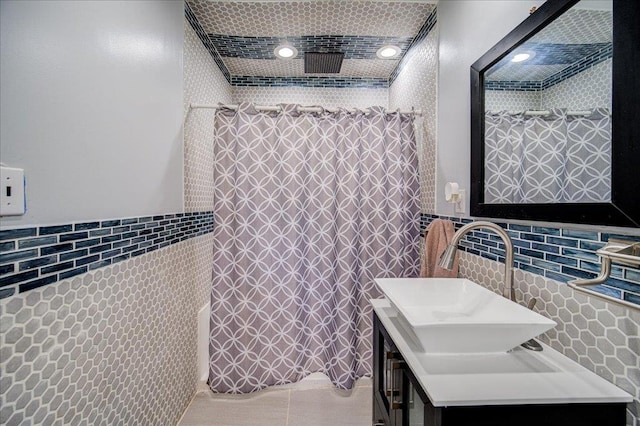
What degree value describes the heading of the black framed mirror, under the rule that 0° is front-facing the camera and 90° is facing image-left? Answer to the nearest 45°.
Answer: approximately 45°

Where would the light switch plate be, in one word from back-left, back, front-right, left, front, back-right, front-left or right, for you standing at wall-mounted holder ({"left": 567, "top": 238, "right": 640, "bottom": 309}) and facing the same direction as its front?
front

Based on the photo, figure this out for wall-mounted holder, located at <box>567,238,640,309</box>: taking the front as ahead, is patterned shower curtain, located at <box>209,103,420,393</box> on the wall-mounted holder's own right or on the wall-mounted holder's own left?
on the wall-mounted holder's own right

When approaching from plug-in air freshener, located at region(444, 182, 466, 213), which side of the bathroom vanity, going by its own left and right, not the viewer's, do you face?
right

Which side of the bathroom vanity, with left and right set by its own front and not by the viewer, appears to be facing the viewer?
left

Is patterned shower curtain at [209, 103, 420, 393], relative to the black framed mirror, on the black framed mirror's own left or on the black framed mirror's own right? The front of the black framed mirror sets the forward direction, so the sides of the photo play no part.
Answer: on the black framed mirror's own right

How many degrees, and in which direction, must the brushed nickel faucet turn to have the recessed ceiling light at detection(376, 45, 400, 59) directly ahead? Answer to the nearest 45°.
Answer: approximately 45° to its right

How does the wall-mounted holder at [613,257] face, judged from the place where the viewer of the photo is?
facing the viewer and to the left of the viewer

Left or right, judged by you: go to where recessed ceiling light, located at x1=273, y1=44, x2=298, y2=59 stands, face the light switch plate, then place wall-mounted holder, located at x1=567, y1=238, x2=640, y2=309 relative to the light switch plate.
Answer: left

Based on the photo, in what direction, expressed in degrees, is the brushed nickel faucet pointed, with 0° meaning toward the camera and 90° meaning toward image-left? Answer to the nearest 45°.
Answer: approximately 90°
